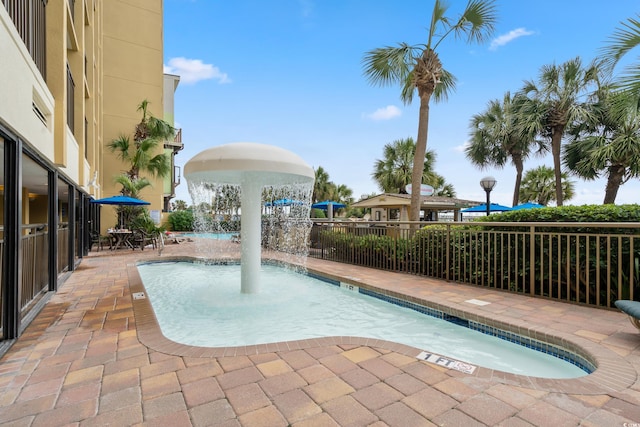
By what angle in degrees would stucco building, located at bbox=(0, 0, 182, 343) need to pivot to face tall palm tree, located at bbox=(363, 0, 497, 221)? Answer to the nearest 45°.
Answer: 0° — it already faces it

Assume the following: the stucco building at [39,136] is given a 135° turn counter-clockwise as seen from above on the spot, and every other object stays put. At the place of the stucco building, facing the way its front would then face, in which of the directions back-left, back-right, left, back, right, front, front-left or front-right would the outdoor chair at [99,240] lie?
front-right

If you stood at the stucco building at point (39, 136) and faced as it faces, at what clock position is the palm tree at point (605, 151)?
The palm tree is roughly at 12 o'clock from the stucco building.

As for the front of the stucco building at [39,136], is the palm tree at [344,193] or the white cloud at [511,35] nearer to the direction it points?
the white cloud

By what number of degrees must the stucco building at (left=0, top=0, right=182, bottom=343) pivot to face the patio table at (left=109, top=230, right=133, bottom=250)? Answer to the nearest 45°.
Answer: approximately 90° to its left

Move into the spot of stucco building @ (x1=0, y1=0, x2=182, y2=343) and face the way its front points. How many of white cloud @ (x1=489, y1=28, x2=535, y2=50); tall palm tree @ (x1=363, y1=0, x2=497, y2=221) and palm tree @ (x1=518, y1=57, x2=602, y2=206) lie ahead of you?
3

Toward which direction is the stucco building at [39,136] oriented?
to the viewer's right

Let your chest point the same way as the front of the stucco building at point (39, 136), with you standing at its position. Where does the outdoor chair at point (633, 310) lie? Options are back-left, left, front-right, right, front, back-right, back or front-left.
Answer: front-right
